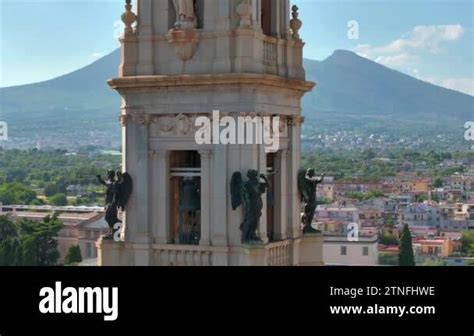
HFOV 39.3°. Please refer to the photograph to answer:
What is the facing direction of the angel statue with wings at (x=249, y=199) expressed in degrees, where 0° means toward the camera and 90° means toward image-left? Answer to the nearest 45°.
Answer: approximately 315°

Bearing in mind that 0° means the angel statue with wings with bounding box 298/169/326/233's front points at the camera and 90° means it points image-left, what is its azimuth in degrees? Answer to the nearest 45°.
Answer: approximately 270°

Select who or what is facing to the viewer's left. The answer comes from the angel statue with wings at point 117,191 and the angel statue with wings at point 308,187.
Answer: the angel statue with wings at point 117,191

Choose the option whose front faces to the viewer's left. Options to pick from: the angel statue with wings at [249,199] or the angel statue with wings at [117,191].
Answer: the angel statue with wings at [117,191]

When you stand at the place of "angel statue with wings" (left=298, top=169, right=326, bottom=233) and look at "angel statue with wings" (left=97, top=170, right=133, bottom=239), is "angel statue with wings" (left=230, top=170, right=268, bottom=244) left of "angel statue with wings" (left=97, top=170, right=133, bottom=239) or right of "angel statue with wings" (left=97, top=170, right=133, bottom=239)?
left

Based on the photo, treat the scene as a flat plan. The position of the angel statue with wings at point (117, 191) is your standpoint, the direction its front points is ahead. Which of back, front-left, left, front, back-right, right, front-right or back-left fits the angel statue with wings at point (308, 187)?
back

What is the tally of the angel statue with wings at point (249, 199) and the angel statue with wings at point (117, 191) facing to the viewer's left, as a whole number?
1

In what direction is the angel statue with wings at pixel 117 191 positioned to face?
to the viewer's left

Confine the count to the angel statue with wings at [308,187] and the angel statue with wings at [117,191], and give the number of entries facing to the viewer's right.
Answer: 1

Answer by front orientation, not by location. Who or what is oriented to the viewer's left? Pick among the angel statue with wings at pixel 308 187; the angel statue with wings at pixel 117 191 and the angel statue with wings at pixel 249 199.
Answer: the angel statue with wings at pixel 117 191

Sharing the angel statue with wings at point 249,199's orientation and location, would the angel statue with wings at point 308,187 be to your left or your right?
on your left
